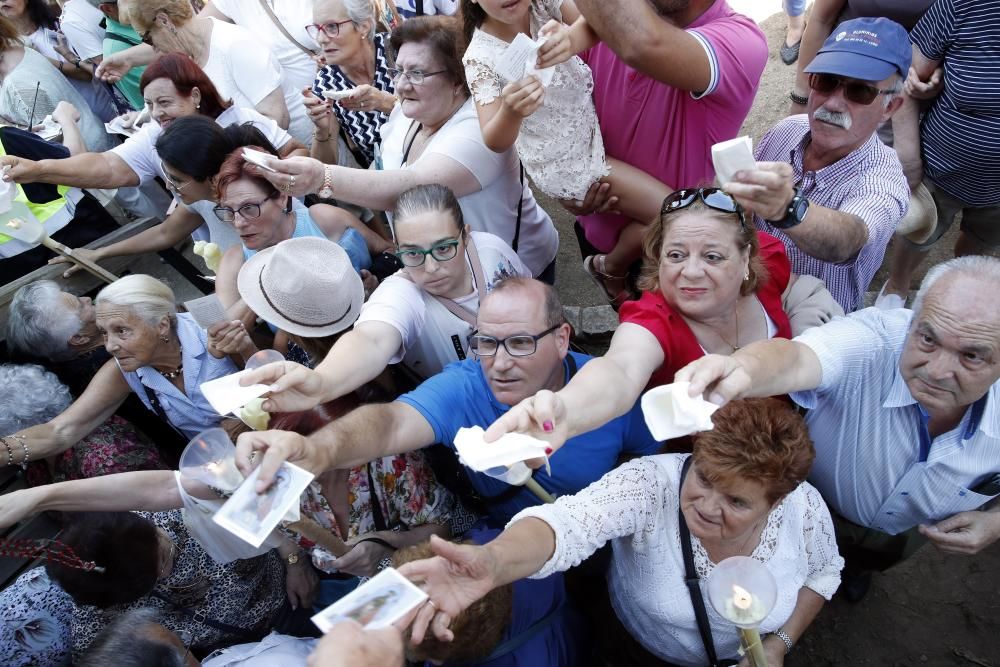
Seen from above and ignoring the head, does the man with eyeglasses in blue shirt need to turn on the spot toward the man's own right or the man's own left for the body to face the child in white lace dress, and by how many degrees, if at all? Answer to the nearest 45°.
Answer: approximately 135° to the man's own right

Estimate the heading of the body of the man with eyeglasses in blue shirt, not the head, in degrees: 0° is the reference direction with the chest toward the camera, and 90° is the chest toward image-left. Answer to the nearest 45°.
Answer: approximately 45°

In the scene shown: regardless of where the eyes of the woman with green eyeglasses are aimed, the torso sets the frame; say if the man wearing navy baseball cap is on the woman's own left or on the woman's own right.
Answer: on the woman's own left

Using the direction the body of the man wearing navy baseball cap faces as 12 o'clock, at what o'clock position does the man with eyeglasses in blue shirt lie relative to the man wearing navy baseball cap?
The man with eyeglasses in blue shirt is roughly at 12 o'clock from the man wearing navy baseball cap.

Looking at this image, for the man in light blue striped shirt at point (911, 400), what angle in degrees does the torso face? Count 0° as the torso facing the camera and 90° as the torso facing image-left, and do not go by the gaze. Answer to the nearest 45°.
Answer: approximately 45°

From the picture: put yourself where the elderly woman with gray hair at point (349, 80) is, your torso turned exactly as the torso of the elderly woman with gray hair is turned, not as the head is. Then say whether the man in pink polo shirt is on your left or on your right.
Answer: on your left

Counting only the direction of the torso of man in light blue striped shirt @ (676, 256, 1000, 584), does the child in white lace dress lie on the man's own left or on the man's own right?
on the man's own right

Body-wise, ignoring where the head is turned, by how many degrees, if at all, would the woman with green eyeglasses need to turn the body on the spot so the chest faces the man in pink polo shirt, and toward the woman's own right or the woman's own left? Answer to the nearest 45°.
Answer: approximately 135° to the woman's own left
